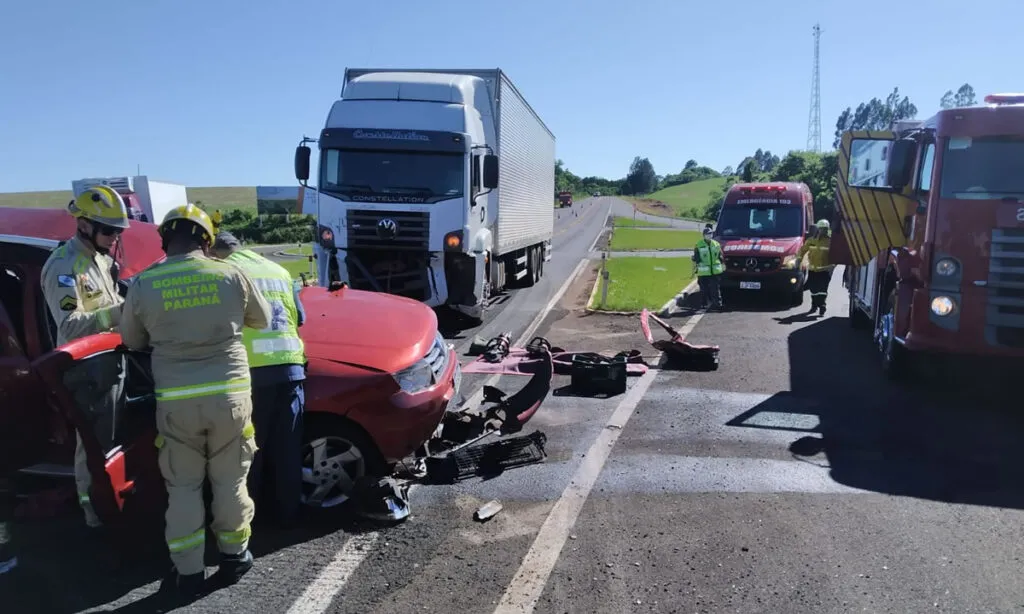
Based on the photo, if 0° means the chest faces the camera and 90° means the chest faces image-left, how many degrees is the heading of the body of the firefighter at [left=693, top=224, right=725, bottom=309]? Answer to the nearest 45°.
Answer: approximately 0°

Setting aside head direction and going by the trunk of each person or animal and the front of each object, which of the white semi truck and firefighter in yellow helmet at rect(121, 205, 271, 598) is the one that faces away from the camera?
the firefighter in yellow helmet

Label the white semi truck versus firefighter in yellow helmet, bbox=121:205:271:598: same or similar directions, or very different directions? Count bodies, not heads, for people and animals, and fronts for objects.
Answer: very different directions

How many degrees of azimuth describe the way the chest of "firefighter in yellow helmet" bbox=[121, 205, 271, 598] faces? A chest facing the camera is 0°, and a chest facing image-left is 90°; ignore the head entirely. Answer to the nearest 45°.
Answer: approximately 180°

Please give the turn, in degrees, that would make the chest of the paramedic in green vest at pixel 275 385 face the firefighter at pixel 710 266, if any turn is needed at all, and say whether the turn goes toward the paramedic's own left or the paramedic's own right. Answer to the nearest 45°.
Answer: approximately 90° to the paramedic's own right

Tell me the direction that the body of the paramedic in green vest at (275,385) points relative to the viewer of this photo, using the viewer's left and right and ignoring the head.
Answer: facing away from the viewer and to the left of the viewer

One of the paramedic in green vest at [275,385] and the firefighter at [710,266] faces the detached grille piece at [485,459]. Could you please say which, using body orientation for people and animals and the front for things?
the firefighter
